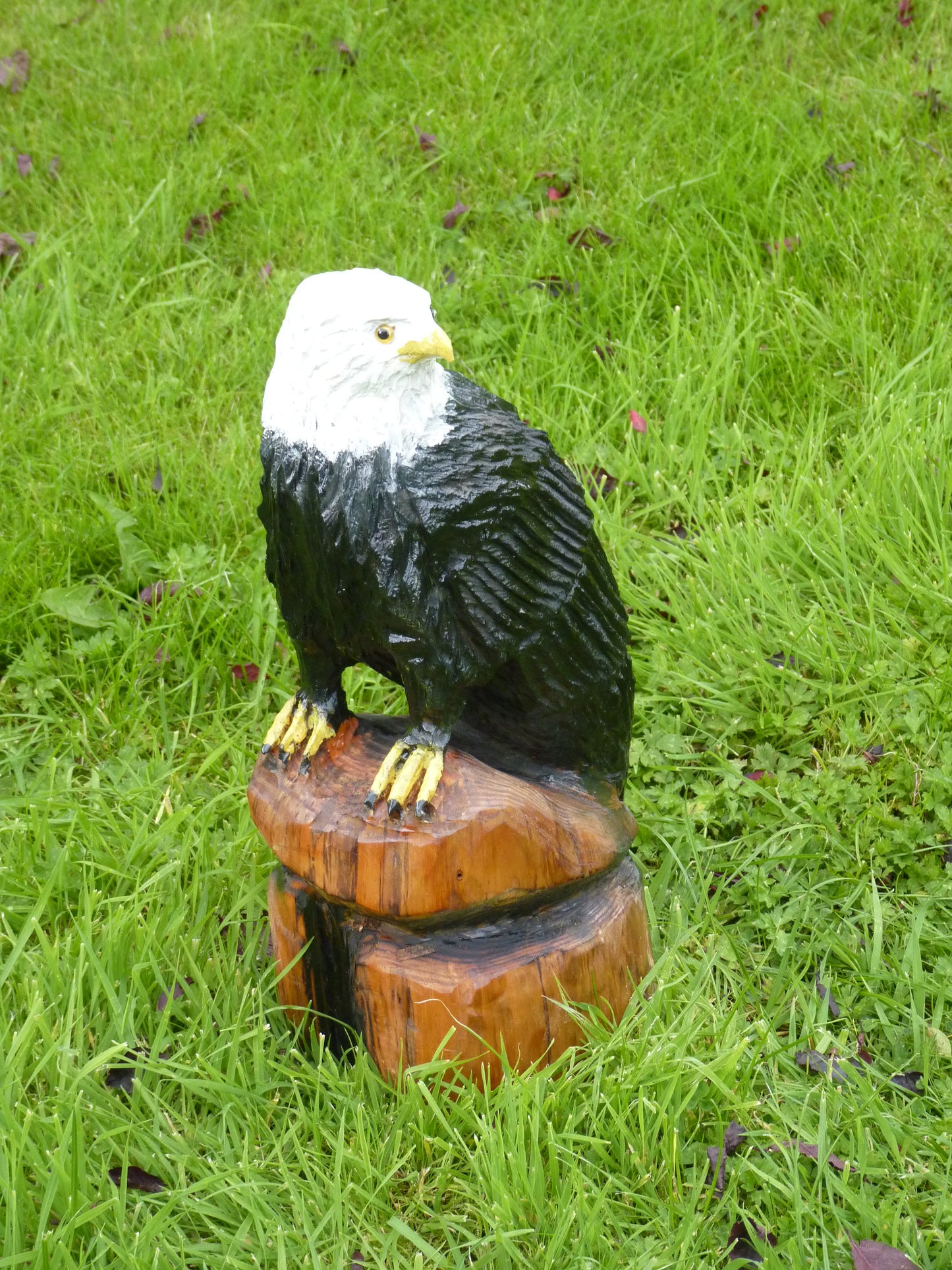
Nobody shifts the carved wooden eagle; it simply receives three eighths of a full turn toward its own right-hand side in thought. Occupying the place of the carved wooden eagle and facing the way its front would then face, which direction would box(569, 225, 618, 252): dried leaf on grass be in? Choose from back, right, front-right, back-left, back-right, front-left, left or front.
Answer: front

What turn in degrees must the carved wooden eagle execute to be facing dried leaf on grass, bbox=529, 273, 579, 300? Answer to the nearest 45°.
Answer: approximately 135° to its right

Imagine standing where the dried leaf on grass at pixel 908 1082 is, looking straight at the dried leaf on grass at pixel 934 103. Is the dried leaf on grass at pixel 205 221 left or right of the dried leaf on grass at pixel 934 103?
left

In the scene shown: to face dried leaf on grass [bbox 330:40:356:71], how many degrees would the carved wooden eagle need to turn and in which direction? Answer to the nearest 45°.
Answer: approximately 135° to its right

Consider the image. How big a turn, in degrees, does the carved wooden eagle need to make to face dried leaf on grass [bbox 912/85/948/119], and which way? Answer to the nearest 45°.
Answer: approximately 180°

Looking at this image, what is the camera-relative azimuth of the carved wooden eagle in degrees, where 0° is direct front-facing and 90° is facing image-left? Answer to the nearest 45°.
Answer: approximately 45°
